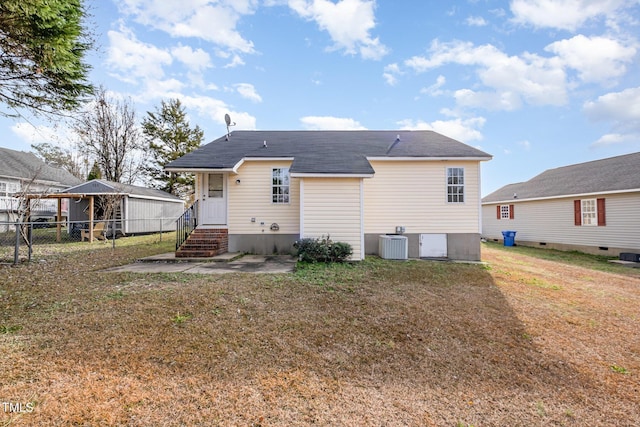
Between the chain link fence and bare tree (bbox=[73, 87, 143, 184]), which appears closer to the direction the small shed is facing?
the chain link fence

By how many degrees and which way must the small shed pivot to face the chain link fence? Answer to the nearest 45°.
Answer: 0° — it already faces it

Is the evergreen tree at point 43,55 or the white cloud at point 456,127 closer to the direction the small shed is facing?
the evergreen tree

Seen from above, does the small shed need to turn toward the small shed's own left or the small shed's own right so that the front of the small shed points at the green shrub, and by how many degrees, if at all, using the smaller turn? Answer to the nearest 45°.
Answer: approximately 45° to the small shed's own left

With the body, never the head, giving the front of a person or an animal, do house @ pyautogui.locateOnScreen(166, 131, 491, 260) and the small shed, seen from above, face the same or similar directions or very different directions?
very different directions

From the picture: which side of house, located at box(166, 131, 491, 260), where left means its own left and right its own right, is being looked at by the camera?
back

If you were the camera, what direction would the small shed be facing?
facing the viewer and to the left of the viewer

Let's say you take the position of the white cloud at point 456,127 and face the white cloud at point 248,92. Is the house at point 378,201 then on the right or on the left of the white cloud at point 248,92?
left

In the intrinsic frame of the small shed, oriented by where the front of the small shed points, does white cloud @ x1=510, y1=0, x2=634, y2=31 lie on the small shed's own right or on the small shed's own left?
on the small shed's own left
